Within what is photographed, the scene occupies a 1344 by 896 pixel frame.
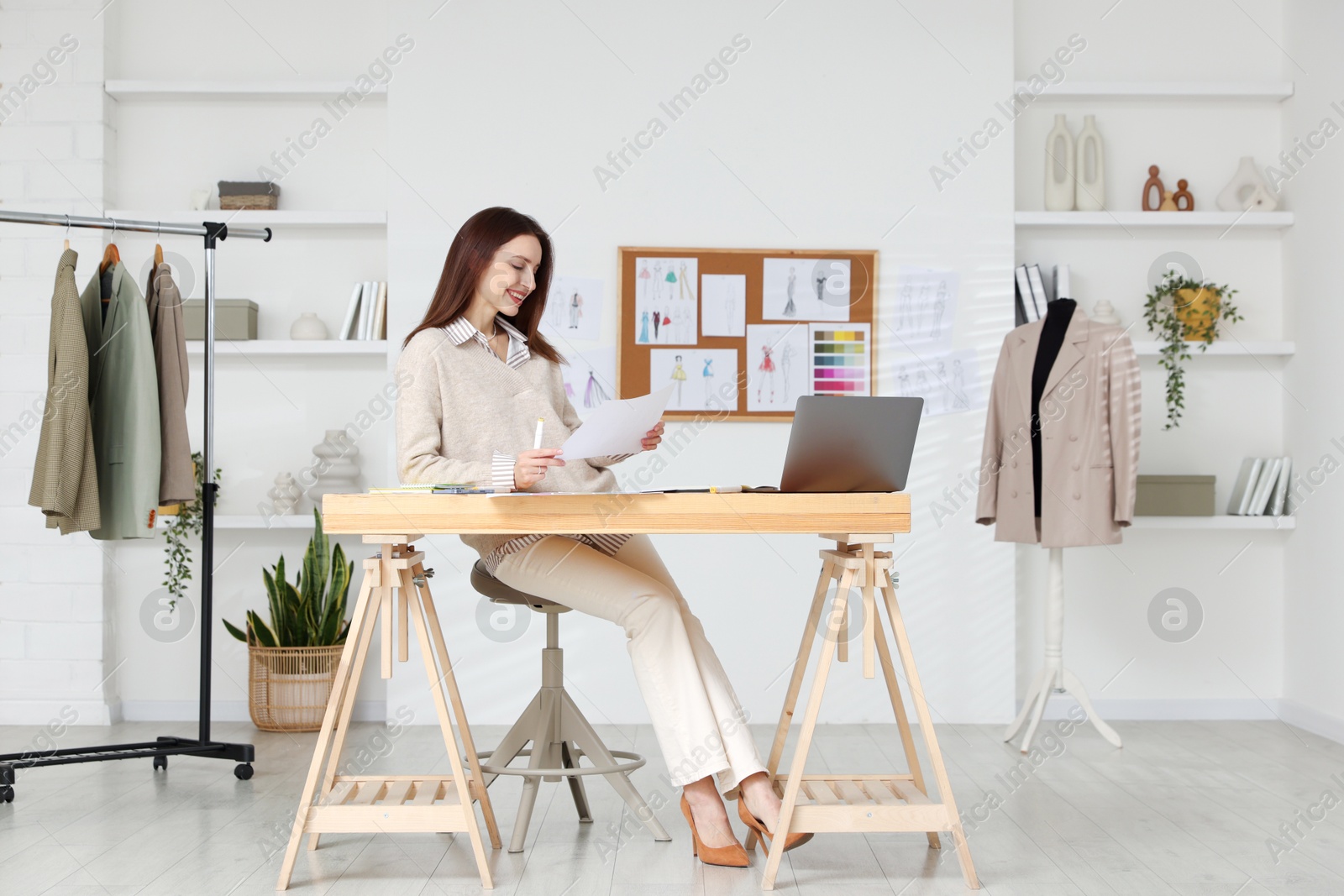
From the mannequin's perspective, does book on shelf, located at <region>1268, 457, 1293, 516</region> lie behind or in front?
behind

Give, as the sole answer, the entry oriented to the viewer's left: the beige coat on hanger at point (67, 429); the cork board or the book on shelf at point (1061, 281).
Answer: the beige coat on hanger

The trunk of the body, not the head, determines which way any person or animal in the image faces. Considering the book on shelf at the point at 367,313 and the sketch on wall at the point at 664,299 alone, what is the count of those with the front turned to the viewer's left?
0

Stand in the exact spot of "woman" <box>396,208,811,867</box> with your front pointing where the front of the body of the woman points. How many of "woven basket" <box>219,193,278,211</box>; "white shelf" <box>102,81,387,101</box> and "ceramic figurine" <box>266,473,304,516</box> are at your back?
3

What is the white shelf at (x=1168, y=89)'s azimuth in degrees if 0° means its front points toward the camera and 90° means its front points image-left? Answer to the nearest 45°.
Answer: approximately 0°

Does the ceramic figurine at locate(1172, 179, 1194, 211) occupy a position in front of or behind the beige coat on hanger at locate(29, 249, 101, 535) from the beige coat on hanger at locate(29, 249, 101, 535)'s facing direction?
behind
